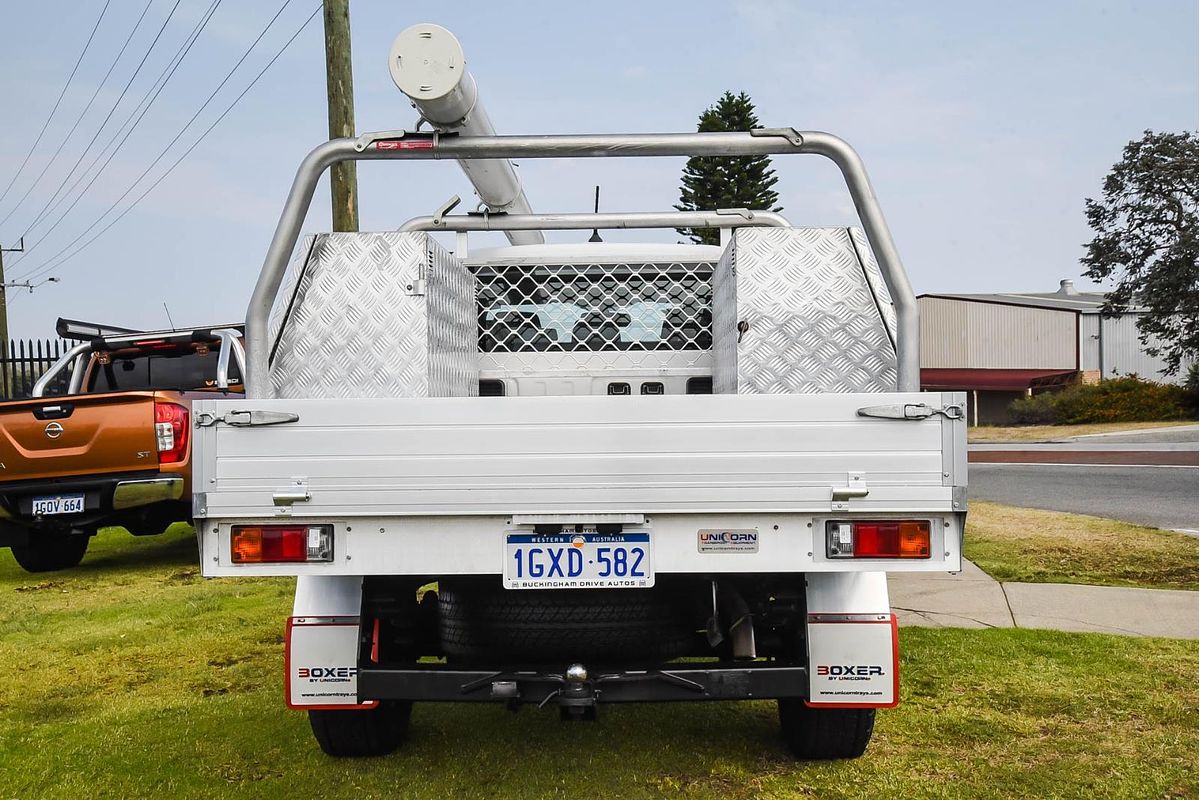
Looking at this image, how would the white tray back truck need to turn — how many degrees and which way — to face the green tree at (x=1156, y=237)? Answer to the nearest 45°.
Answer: approximately 45° to its right

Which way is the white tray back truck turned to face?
away from the camera

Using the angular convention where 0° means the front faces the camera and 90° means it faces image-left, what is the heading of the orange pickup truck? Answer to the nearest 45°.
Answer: approximately 225°
